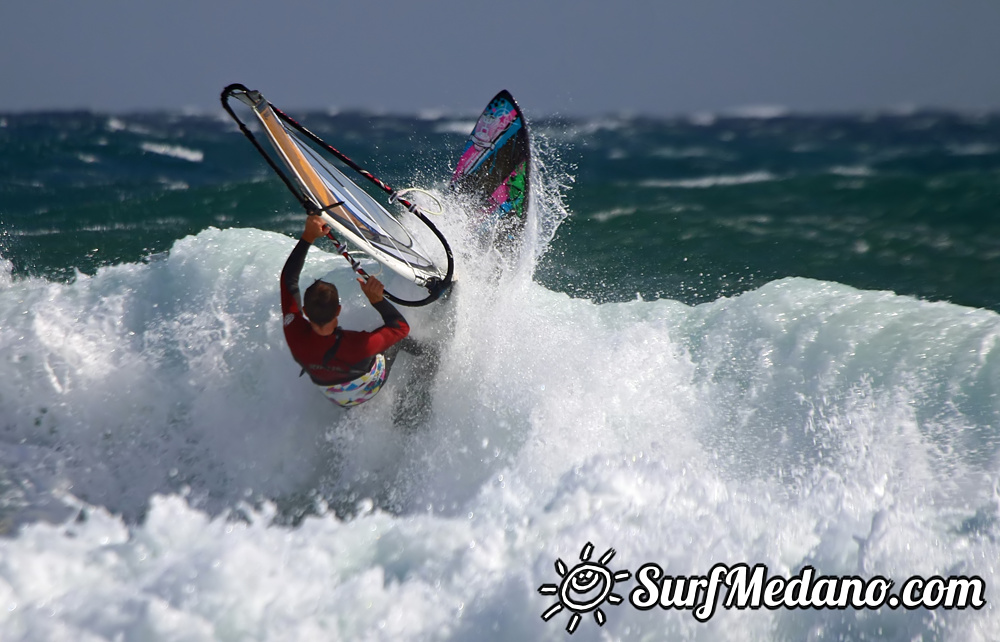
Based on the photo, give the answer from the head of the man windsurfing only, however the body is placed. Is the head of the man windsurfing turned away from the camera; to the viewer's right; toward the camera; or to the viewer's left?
away from the camera

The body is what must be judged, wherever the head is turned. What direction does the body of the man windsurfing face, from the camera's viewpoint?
away from the camera
